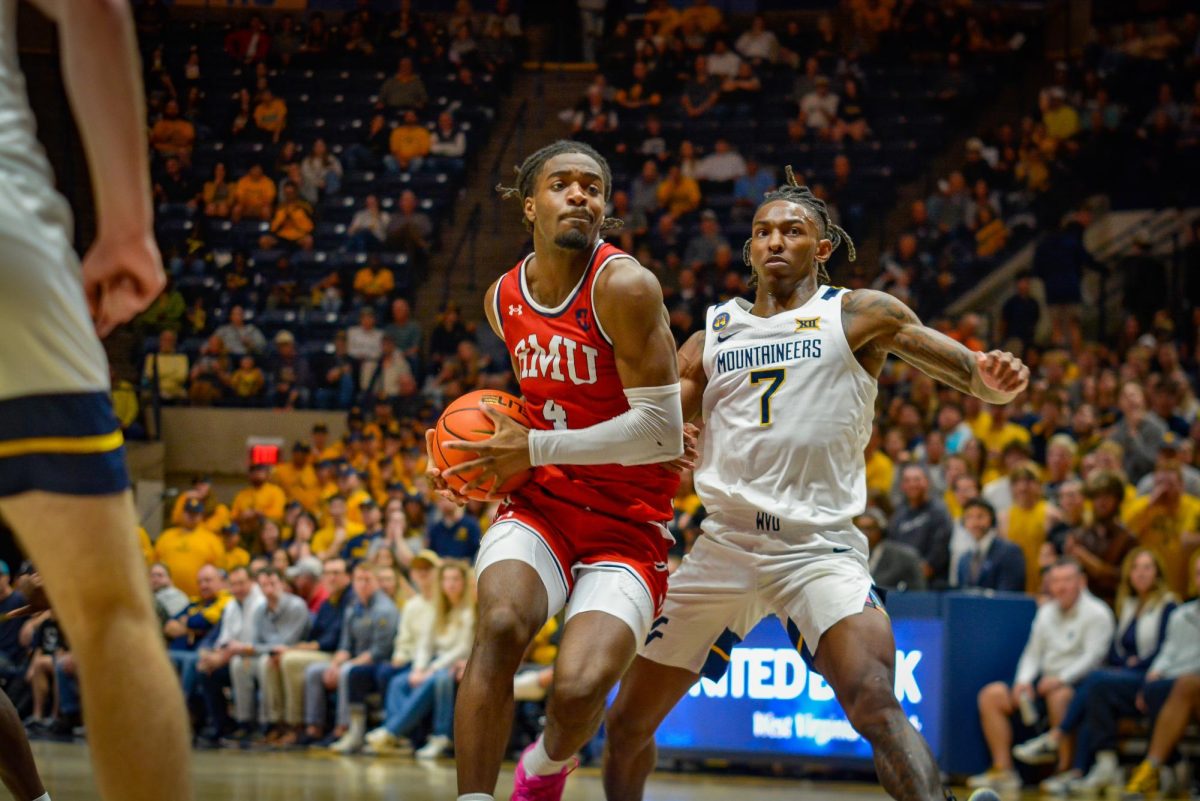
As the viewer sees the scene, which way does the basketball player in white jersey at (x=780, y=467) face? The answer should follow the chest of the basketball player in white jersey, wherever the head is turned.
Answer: toward the camera

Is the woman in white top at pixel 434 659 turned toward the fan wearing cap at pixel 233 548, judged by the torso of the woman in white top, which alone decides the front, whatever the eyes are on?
no

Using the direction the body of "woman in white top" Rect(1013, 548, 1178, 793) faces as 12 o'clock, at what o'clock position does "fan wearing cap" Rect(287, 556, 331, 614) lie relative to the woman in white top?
The fan wearing cap is roughly at 2 o'clock from the woman in white top.

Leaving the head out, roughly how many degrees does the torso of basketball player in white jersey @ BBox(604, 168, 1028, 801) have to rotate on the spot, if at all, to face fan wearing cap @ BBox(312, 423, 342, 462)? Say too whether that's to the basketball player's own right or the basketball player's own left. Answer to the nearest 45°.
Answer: approximately 135° to the basketball player's own right

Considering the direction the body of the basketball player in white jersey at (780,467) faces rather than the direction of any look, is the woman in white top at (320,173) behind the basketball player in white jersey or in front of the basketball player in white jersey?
behind

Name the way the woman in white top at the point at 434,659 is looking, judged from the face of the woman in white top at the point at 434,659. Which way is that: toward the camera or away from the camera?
toward the camera

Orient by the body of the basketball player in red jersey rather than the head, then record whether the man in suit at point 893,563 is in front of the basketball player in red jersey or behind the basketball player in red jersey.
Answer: behind

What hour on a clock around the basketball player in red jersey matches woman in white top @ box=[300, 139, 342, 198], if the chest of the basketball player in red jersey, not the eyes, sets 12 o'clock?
The woman in white top is roughly at 4 o'clock from the basketball player in red jersey.

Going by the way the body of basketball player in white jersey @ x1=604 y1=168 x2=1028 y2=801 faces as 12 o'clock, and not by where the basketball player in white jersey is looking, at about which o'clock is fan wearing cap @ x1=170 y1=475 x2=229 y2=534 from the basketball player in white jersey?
The fan wearing cap is roughly at 5 o'clock from the basketball player in white jersey.

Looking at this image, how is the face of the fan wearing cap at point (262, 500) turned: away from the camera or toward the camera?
toward the camera

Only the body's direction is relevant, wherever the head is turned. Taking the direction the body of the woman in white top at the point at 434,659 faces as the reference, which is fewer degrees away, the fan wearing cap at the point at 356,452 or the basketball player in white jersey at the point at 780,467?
the basketball player in white jersey

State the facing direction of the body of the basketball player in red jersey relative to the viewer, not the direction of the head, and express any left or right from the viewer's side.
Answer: facing the viewer and to the left of the viewer

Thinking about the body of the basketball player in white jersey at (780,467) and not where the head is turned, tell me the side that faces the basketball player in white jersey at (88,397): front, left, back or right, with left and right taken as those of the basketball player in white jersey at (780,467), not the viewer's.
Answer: front

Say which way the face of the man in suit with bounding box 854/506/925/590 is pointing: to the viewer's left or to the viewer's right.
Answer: to the viewer's left

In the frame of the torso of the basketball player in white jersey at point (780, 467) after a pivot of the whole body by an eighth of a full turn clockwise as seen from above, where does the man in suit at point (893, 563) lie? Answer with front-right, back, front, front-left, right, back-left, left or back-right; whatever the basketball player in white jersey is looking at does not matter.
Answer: back-right

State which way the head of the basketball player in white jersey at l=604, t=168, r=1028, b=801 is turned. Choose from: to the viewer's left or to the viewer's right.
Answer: to the viewer's left

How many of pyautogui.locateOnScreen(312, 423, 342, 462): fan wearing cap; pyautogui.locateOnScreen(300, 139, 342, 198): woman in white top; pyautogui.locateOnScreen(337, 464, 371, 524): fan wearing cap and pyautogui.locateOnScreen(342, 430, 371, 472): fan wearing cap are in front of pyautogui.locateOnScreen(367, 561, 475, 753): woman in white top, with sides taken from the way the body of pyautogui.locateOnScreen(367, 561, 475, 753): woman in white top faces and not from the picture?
0

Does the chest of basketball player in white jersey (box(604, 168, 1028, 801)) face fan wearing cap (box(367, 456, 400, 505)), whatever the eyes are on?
no

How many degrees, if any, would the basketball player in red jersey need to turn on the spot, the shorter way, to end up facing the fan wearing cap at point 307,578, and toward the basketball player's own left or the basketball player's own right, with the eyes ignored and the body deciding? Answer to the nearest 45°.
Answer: approximately 135° to the basketball player's own right

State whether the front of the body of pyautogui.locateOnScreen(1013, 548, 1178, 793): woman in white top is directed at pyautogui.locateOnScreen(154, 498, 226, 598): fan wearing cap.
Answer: no
